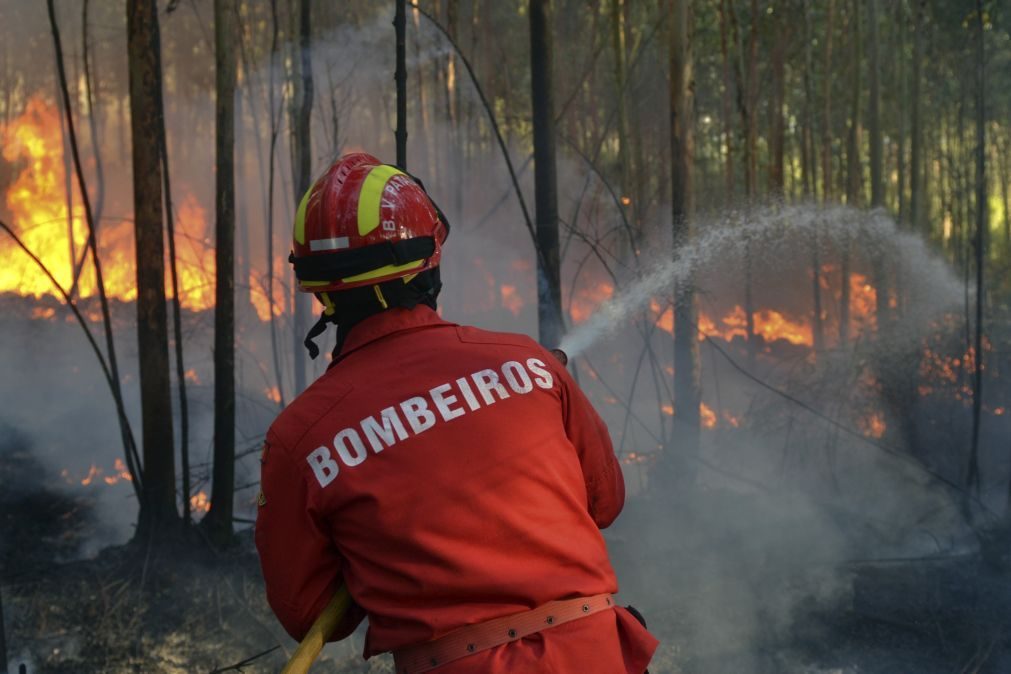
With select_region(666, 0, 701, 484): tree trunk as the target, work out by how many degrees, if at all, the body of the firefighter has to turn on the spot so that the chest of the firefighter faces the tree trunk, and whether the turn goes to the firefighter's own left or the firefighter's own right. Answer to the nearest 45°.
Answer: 0° — they already face it

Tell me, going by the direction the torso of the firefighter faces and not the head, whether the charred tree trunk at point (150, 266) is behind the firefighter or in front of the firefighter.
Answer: in front

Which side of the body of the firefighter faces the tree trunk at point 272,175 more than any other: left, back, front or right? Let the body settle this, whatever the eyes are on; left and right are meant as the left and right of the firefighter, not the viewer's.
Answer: front

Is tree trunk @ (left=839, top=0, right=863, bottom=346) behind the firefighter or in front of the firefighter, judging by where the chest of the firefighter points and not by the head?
in front

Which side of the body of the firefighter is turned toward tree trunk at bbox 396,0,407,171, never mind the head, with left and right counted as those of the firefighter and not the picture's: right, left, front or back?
front

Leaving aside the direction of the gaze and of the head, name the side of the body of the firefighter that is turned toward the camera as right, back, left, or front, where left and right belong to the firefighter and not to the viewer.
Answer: back

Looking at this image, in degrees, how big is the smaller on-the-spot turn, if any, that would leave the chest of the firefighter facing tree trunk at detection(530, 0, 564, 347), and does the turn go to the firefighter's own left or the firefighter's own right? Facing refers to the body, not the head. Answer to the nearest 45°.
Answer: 0° — they already face it
